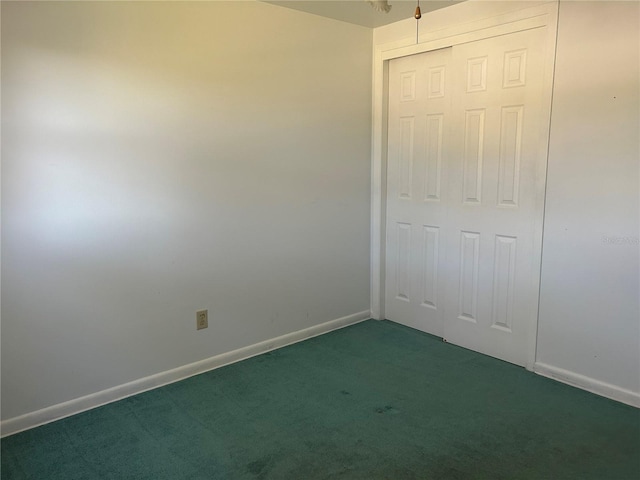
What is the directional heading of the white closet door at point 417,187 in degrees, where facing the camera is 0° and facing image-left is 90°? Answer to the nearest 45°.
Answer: approximately 45°

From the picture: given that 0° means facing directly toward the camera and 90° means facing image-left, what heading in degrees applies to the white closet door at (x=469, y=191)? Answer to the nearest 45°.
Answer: approximately 45°
